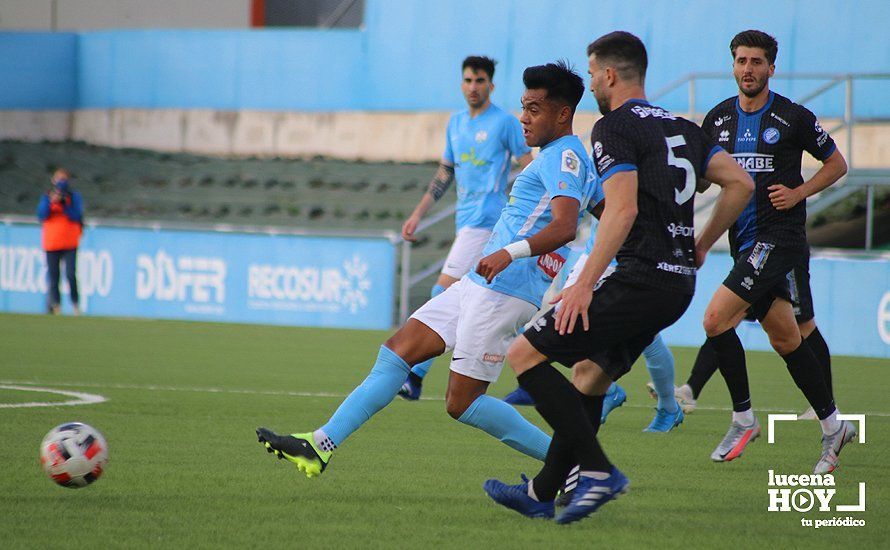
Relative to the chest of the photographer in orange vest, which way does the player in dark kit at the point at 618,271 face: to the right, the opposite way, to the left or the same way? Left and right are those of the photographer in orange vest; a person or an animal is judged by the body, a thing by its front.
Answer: the opposite way

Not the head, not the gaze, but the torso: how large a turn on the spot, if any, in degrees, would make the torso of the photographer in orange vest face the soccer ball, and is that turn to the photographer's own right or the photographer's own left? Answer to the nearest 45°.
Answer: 0° — they already face it

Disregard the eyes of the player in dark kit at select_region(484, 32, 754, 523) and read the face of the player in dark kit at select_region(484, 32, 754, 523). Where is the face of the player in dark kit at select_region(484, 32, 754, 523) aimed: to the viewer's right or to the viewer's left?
to the viewer's left

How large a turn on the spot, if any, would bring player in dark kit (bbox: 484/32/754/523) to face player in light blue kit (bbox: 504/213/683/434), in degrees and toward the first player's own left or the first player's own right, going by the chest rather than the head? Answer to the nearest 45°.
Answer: approximately 45° to the first player's own right

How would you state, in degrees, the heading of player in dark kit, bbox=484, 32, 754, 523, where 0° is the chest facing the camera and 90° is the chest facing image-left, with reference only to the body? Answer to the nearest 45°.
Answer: approximately 135°

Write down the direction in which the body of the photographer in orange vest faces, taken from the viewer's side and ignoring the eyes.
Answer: toward the camera

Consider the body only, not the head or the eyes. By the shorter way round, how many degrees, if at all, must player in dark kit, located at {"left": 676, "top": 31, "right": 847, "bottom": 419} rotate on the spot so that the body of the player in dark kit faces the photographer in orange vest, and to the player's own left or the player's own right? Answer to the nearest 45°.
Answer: approximately 90° to the player's own right

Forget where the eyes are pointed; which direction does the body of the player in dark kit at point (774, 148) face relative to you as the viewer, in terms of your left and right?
facing the viewer and to the left of the viewer

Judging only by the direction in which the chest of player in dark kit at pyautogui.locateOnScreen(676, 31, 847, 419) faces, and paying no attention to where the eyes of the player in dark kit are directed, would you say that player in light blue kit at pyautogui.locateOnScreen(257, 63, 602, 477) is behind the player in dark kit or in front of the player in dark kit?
in front
